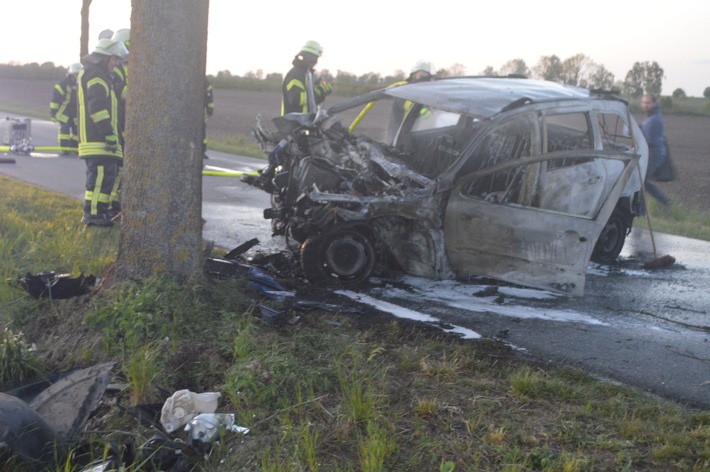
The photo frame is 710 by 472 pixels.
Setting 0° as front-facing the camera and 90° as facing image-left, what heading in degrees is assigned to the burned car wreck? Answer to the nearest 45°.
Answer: approximately 45°

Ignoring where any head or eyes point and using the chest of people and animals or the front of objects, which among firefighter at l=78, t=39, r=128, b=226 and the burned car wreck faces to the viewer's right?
the firefighter

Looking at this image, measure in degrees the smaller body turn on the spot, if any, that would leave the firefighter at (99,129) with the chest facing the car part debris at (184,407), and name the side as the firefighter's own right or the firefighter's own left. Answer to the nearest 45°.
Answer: approximately 90° to the firefighter's own right

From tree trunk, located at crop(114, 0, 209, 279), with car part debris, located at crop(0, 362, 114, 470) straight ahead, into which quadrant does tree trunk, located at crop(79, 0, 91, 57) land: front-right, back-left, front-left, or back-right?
back-right

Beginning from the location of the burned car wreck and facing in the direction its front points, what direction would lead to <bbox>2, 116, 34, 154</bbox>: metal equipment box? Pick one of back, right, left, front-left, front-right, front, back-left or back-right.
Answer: right

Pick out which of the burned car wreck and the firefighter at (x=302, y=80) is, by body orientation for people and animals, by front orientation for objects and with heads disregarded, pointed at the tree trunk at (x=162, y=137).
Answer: the burned car wreck

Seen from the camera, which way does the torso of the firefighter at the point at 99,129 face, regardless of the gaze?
to the viewer's right

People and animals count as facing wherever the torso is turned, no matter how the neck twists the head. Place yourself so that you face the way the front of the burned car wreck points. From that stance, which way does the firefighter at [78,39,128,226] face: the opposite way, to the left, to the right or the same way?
the opposite way
